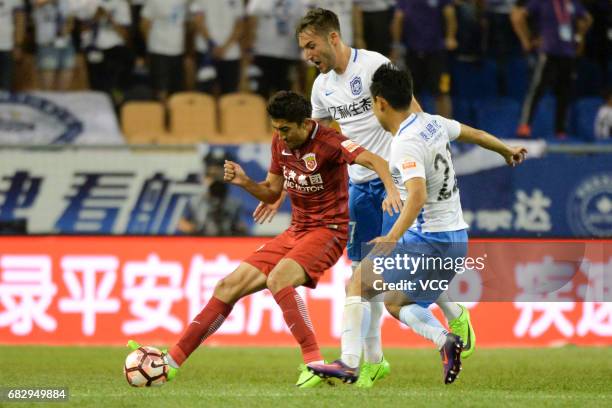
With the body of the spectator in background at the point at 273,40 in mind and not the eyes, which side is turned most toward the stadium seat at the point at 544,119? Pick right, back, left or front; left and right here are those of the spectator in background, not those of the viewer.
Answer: left

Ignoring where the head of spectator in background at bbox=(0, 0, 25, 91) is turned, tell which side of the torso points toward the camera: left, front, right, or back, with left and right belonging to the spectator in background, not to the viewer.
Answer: front

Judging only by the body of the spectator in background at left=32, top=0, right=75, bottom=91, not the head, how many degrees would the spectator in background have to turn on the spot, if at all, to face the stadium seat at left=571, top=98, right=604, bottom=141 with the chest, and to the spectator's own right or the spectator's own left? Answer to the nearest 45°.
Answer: approximately 90° to the spectator's own left

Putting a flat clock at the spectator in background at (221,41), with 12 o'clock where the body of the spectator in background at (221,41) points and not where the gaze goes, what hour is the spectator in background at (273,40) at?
the spectator in background at (273,40) is roughly at 9 o'clock from the spectator in background at (221,41).

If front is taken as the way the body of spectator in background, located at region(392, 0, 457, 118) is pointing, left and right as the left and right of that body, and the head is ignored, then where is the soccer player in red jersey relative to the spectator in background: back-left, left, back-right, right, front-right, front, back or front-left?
front

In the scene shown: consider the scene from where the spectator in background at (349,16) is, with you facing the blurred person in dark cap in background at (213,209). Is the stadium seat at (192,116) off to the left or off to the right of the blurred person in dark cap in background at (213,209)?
right

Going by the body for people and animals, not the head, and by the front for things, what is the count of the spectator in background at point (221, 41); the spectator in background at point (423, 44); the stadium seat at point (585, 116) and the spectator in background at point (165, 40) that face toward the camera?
4

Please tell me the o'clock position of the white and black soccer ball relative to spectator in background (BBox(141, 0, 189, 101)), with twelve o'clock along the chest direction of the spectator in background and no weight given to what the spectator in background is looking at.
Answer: The white and black soccer ball is roughly at 12 o'clock from the spectator in background.

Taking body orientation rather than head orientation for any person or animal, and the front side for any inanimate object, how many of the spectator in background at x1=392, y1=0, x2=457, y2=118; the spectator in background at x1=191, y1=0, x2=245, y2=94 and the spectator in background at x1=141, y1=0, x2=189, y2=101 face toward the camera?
3

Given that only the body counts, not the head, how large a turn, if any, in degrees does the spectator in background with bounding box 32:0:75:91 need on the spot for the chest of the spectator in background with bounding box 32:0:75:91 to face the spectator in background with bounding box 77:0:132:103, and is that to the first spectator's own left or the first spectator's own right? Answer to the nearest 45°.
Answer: approximately 90° to the first spectator's own left

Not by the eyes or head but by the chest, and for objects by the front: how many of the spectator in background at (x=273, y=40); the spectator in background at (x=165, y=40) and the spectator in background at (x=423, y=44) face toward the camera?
3

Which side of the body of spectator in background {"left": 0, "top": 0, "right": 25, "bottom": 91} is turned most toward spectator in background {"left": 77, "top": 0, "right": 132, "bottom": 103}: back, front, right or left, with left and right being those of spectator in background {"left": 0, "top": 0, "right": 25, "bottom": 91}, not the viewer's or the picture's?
left

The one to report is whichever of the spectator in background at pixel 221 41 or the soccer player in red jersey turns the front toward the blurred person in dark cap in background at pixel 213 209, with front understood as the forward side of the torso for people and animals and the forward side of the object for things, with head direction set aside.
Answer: the spectator in background at pixel 221 41

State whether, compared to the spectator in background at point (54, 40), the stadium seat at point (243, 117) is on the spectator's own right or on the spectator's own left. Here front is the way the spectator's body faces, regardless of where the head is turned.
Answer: on the spectator's own left

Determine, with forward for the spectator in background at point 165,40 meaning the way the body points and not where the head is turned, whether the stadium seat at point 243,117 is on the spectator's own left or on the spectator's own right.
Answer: on the spectator's own left

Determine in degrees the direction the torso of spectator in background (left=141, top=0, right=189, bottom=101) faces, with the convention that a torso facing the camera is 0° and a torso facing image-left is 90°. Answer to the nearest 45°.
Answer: approximately 0°

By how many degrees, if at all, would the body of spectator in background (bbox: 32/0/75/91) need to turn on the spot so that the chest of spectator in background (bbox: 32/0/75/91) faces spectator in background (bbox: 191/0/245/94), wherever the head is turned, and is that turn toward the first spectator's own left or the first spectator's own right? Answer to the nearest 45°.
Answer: approximately 90° to the first spectator's own left

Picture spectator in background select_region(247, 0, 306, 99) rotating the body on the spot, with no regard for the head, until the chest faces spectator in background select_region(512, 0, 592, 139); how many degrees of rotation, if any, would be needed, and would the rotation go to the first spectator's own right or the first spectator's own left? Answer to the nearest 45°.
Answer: approximately 90° to the first spectator's own left

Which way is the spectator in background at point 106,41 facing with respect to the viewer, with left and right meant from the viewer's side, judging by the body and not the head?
facing the viewer
